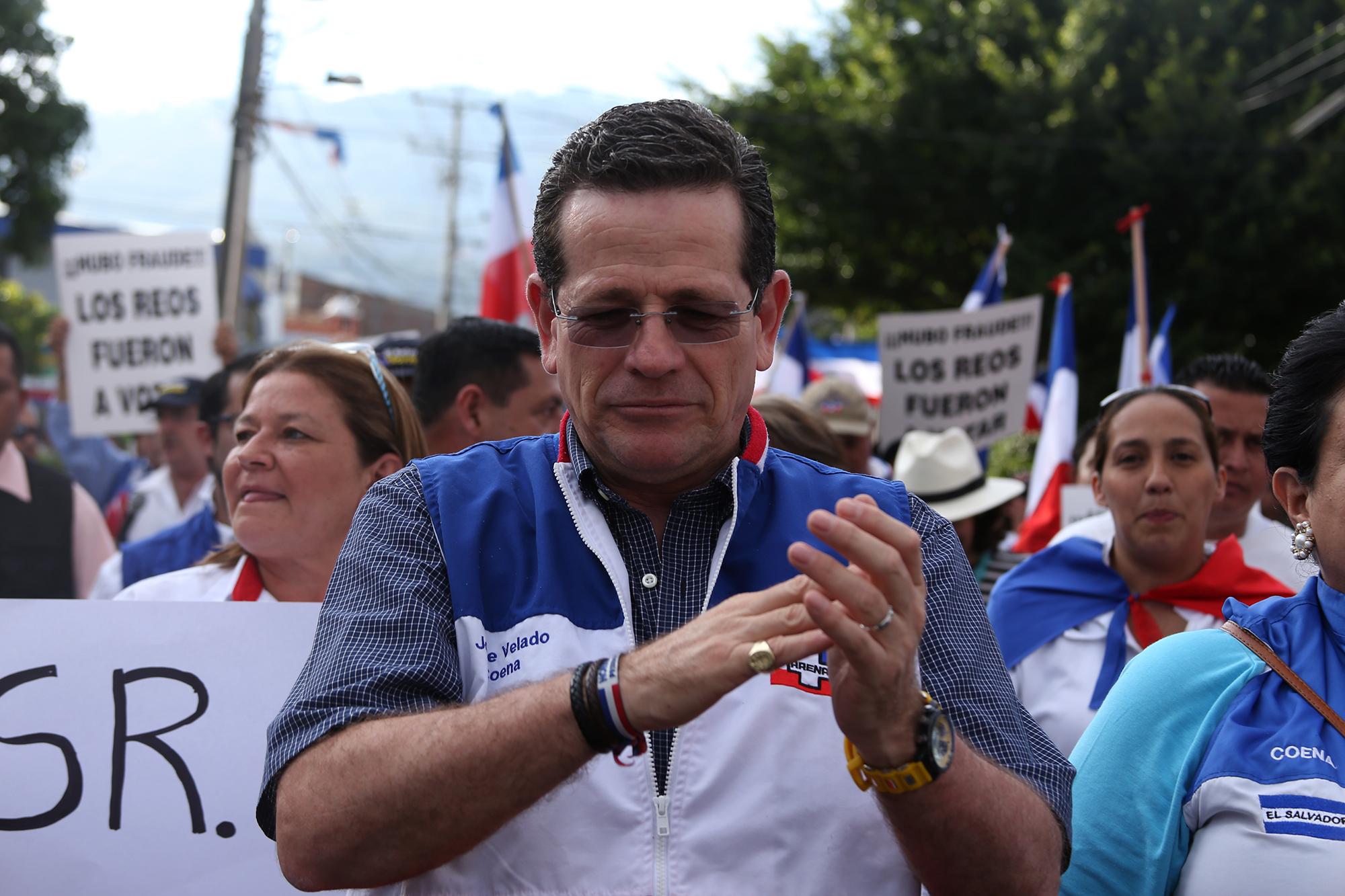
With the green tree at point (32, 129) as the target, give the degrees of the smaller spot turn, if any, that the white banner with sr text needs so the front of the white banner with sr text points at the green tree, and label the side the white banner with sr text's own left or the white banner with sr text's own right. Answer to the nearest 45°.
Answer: approximately 180°

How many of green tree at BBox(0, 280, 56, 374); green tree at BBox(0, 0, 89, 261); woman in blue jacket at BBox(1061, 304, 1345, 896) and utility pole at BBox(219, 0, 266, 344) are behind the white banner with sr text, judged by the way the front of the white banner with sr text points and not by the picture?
3

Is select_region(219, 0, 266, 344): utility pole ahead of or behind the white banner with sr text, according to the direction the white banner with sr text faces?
behind

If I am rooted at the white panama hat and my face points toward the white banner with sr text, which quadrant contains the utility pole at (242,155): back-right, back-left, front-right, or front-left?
back-right

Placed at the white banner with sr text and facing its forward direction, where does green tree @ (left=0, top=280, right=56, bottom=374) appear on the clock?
The green tree is roughly at 6 o'clock from the white banner with sr text.

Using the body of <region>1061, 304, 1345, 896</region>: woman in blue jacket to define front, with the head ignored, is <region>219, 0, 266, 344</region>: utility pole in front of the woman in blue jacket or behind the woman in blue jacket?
behind

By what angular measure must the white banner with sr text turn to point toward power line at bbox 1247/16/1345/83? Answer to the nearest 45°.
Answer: approximately 135° to its left

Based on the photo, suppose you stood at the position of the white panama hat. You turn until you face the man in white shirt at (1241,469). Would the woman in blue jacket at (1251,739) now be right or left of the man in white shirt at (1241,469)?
right

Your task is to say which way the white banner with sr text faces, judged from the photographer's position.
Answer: facing the viewer

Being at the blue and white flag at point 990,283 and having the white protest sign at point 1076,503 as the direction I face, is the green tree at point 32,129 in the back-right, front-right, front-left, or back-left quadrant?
back-right
